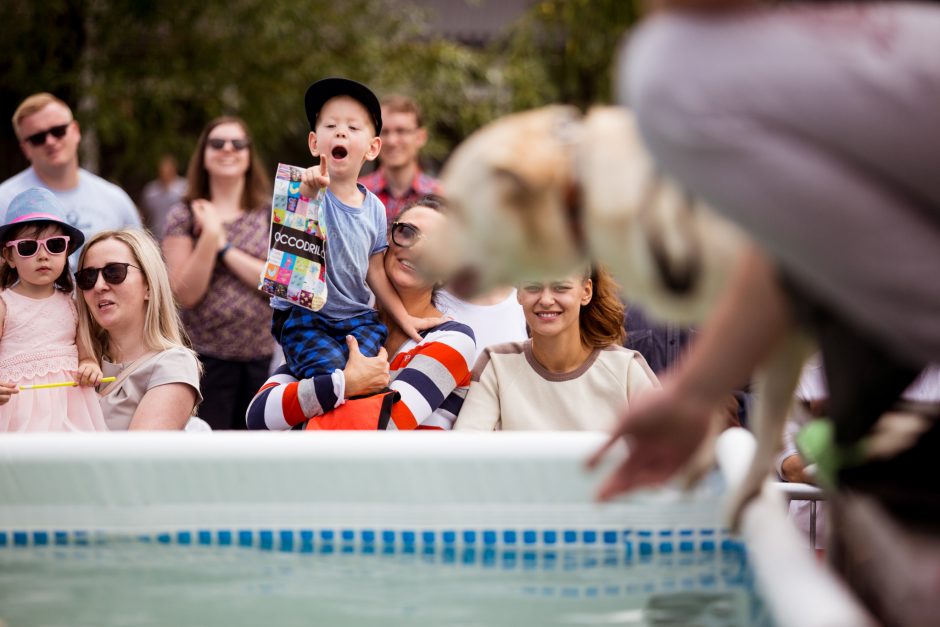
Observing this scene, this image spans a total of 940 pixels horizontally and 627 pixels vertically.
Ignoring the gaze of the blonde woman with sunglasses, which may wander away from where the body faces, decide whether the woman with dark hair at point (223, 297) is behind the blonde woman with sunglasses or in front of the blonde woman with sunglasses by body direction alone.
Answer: behind

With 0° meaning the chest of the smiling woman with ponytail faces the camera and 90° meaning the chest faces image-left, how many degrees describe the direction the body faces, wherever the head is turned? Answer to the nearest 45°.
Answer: approximately 0°

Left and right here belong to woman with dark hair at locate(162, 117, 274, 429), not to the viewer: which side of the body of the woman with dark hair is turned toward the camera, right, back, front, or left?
front

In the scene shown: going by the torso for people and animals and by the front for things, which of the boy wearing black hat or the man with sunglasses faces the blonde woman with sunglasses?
the man with sunglasses

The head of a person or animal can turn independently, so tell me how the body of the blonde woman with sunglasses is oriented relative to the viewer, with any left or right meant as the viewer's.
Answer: facing the viewer and to the left of the viewer

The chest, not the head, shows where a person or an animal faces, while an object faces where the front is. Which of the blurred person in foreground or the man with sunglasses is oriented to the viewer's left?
the blurred person in foreground

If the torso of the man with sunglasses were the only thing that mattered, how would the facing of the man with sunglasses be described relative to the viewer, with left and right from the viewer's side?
facing the viewer

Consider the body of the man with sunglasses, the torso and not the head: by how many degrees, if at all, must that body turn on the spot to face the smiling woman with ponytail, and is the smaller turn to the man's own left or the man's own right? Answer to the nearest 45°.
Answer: approximately 45° to the man's own left

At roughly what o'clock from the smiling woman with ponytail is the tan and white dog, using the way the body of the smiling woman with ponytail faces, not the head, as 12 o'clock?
The tan and white dog is roughly at 12 o'clock from the smiling woman with ponytail.

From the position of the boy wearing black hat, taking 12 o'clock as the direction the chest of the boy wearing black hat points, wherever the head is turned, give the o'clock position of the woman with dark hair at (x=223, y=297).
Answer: The woman with dark hair is roughly at 5 o'clock from the boy wearing black hat.

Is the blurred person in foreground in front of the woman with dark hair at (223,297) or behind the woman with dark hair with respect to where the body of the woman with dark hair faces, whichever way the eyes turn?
in front
